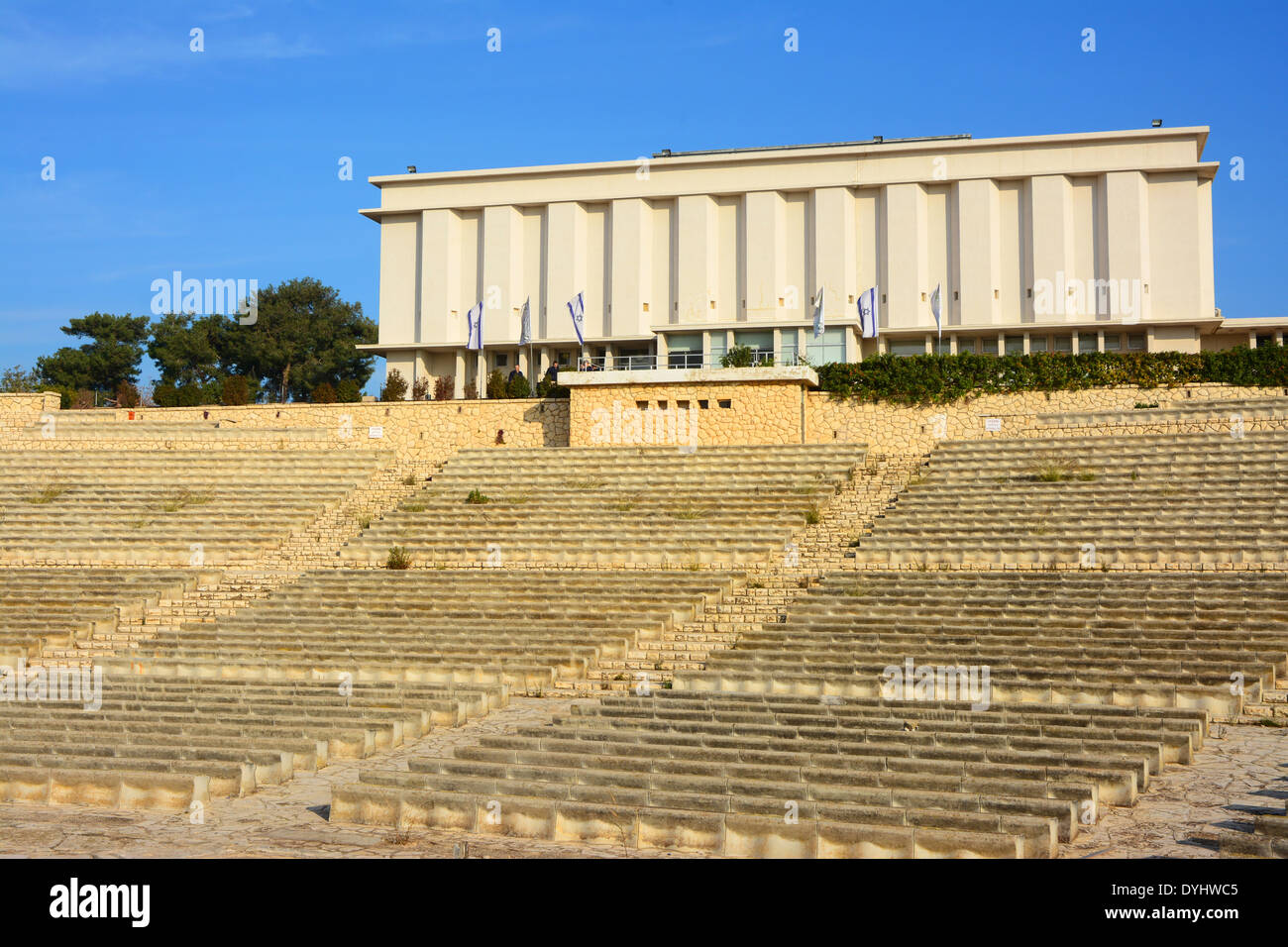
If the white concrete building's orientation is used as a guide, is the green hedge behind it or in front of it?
in front

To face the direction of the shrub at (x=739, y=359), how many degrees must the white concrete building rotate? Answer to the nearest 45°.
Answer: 0° — it already faces it

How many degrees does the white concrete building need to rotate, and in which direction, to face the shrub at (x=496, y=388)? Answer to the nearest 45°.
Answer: approximately 45° to its right

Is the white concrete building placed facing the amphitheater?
yes

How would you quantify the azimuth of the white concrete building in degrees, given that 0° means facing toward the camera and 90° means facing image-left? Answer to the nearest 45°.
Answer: approximately 0°

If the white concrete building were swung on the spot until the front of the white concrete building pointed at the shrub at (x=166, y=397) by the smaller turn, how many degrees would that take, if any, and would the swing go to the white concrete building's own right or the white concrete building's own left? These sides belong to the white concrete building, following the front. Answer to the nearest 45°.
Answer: approximately 90° to the white concrete building's own right

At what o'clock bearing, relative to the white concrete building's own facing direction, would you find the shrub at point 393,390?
The shrub is roughly at 2 o'clock from the white concrete building.

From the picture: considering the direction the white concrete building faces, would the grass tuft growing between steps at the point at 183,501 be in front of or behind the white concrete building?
in front

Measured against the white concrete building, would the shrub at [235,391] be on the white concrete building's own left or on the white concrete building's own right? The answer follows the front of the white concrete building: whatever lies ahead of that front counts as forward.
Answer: on the white concrete building's own right

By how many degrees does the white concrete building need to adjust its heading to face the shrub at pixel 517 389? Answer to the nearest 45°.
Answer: approximately 45° to its right

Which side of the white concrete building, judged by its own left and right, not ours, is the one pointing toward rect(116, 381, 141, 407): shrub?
right
